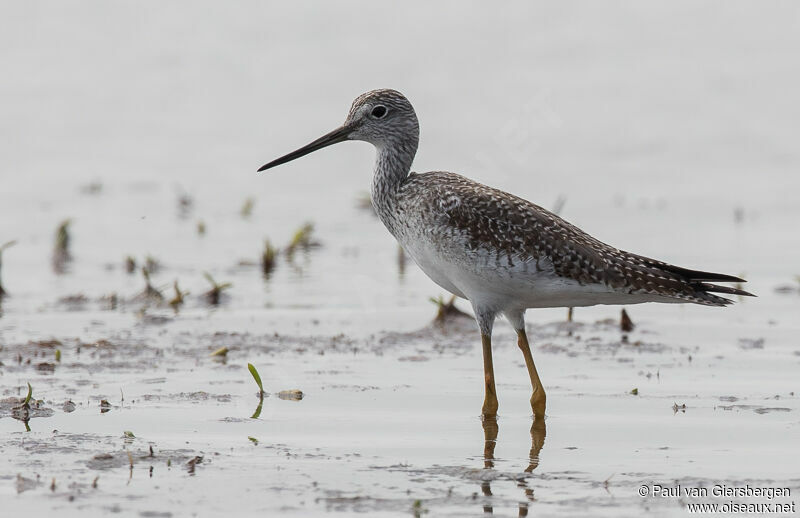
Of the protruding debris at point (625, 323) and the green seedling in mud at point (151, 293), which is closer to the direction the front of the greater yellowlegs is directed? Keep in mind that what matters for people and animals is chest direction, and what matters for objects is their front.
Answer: the green seedling in mud

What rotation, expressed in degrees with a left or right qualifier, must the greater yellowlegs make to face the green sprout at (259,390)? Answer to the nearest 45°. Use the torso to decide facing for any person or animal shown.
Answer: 0° — it already faces it

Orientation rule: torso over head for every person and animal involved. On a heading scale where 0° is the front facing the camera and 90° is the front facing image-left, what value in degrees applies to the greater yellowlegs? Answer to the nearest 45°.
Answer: approximately 90°

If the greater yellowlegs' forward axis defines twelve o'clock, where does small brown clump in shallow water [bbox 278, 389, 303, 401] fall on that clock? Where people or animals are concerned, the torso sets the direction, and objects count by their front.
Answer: The small brown clump in shallow water is roughly at 12 o'clock from the greater yellowlegs.
